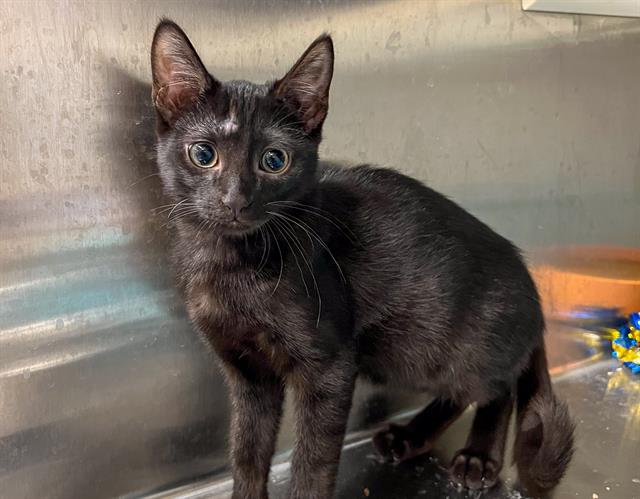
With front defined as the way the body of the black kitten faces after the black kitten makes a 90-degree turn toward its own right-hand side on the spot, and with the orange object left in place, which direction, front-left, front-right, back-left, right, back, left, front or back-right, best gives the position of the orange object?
right

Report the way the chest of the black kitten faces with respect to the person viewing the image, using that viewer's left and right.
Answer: facing the viewer and to the left of the viewer

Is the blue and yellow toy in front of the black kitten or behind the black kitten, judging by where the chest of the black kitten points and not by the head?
behind
